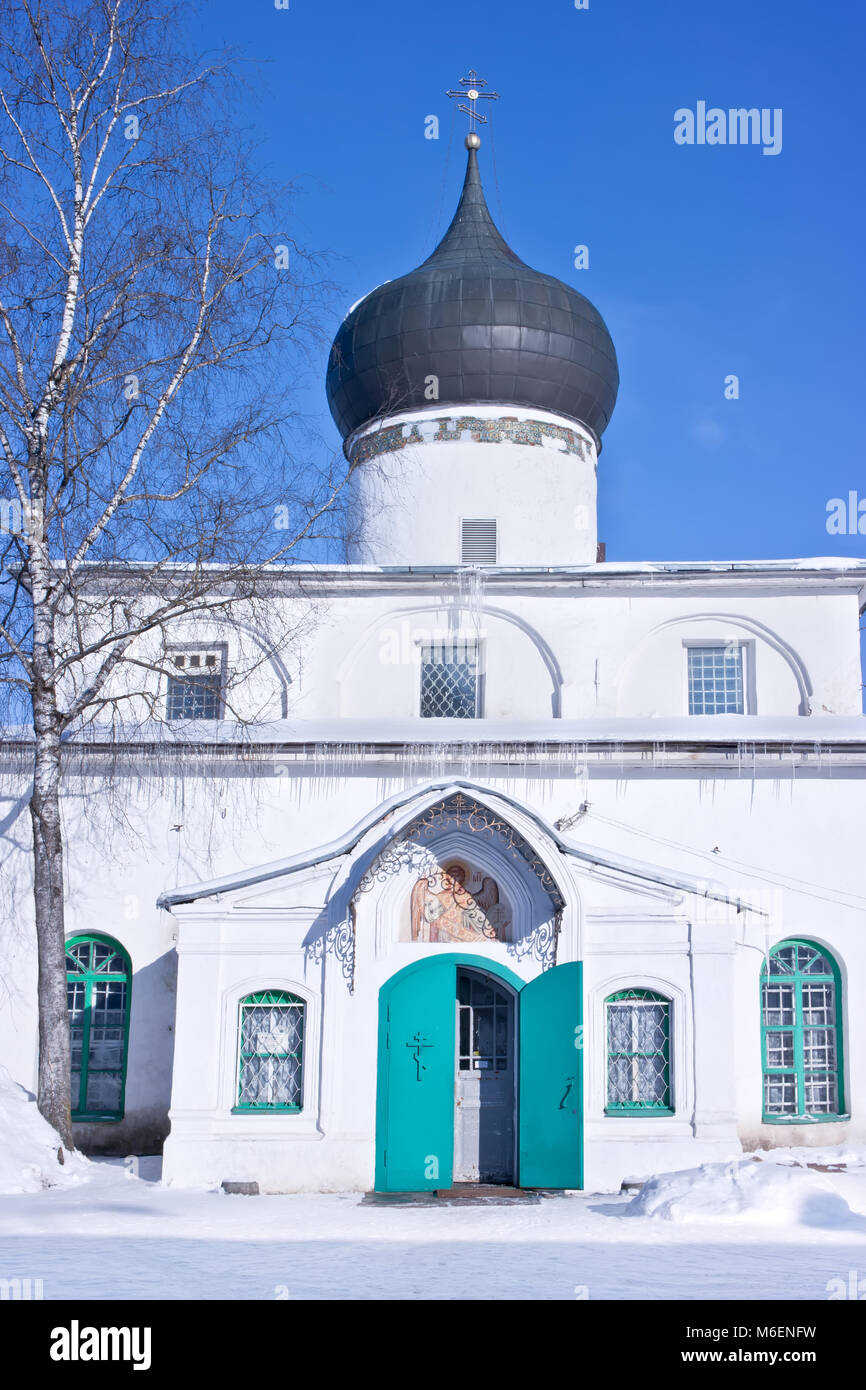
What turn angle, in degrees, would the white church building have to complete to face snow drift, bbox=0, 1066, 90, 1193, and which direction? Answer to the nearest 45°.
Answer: approximately 45° to its right

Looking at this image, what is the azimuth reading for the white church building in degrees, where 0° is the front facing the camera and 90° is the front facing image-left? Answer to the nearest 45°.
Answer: approximately 0°
